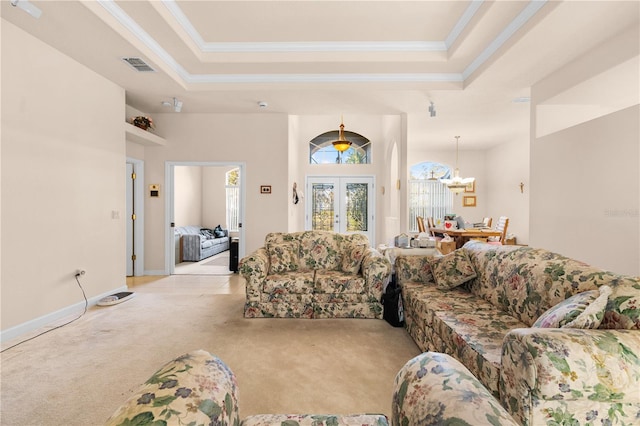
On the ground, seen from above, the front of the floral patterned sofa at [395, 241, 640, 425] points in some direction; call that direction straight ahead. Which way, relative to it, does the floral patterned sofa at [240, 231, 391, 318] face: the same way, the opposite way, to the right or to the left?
to the left

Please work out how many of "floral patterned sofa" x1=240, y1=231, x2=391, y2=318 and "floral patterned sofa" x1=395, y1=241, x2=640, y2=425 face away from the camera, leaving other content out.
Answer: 0

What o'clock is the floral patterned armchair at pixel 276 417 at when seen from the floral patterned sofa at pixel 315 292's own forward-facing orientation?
the floral patterned armchair at pixel 276 417 is roughly at 12 o'clock from the floral patterned sofa at pixel 315 292.

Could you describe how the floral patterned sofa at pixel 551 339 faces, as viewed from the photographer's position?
facing the viewer and to the left of the viewer

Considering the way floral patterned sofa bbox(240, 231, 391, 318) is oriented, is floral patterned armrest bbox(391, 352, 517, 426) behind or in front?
in front

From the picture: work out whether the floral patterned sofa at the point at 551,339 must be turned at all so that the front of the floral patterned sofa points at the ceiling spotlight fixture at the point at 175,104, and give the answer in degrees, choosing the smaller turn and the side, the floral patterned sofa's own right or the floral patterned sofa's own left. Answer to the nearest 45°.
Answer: approximately 45° to the floral patterned sofa's own right

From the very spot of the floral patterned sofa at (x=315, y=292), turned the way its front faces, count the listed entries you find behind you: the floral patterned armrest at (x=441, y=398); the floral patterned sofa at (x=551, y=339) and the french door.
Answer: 1

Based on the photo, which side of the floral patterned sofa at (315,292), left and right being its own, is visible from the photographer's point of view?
front

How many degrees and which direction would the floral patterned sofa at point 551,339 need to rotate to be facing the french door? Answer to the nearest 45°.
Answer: approximately 90° to its right

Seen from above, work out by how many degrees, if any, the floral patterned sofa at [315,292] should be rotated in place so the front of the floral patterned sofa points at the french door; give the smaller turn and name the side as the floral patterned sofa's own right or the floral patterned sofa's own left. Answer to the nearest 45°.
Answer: approximately 180°
